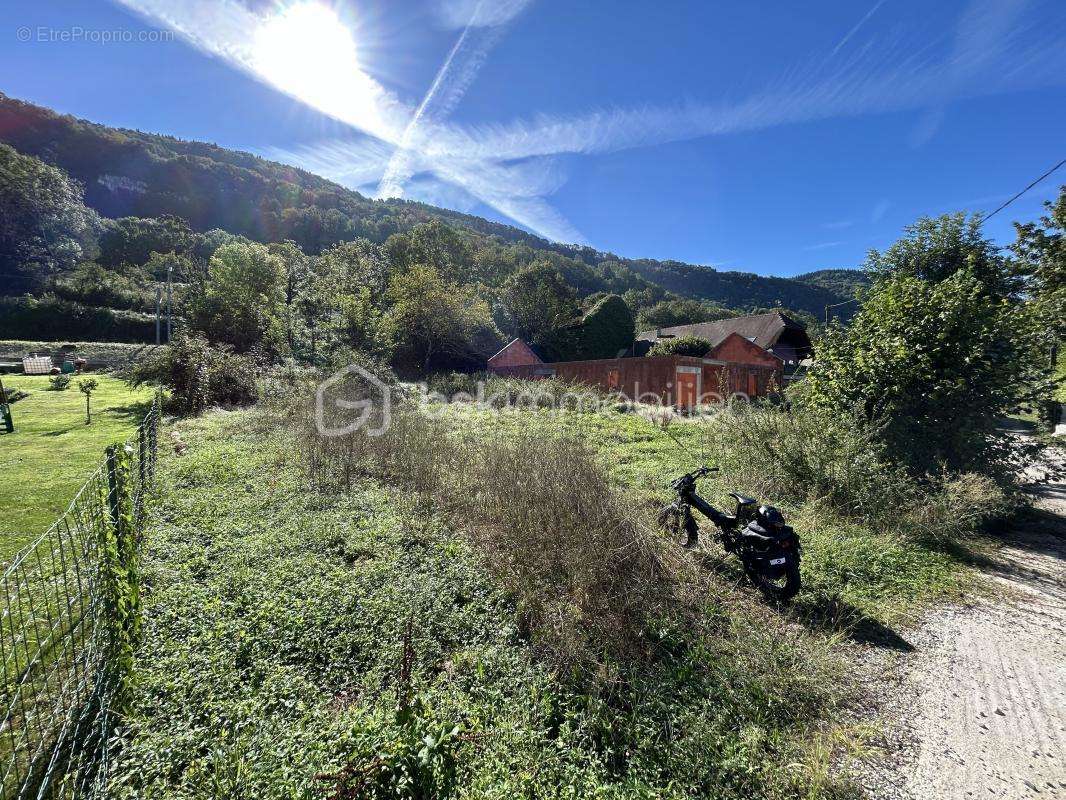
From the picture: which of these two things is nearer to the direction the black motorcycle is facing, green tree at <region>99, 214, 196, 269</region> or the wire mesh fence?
the green tree

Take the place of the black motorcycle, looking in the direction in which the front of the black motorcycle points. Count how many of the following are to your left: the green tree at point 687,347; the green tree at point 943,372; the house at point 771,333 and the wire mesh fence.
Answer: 1

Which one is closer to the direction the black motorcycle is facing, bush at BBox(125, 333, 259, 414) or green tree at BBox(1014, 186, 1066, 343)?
the bush

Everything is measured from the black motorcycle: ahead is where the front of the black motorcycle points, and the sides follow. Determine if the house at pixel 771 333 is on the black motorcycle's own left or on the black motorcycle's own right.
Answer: on the black motorcycle's own right

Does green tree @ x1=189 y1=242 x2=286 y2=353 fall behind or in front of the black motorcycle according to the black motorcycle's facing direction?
in front

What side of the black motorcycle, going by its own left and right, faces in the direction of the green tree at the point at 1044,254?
right

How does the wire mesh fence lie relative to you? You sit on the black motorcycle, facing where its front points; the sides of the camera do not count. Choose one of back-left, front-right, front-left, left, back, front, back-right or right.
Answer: left

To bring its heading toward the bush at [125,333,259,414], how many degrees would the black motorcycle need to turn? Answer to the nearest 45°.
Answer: approximately 45° to its left

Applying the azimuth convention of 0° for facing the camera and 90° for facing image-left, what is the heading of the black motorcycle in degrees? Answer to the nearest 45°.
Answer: approximately 135°

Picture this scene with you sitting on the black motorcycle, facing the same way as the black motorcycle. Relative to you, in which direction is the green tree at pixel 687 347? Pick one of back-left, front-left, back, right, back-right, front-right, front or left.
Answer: front-right

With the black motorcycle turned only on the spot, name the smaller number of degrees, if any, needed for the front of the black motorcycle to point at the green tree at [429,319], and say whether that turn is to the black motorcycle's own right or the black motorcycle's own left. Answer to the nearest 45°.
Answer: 0° — it already faces it

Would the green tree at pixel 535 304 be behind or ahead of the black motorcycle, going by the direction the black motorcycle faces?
ahead
